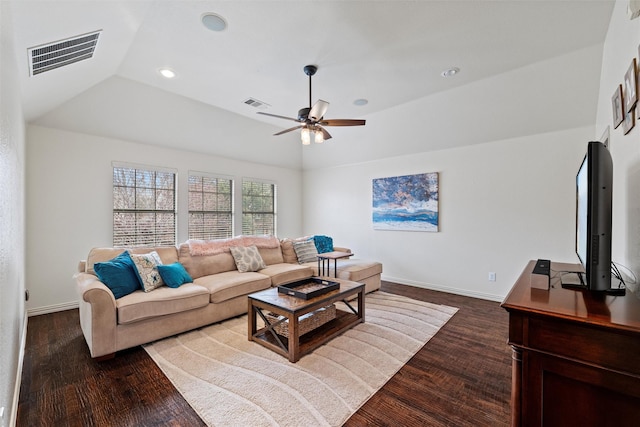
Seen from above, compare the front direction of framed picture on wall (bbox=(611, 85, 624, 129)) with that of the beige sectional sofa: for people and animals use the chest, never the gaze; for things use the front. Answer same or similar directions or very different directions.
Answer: very different directions

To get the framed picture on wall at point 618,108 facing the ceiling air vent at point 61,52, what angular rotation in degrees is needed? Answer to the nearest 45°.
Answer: approximately 45° to its left

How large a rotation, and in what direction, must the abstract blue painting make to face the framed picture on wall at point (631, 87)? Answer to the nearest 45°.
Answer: approximately 45° to its left

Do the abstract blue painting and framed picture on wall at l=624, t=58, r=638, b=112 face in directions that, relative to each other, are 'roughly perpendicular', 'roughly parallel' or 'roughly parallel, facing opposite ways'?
roughly perpendicular

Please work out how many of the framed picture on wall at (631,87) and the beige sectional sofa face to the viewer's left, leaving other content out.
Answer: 1

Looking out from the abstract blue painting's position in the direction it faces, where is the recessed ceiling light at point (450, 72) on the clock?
The recessed ceiling light is roughly at 10 o'clock from the abstract blue painting.

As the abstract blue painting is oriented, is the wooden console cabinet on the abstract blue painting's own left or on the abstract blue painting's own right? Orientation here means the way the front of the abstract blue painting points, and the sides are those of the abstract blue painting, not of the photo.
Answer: on the abstract blue painting's own left

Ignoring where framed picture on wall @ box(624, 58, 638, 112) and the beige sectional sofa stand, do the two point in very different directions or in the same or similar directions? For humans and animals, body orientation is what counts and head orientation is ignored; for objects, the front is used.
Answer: very different directions

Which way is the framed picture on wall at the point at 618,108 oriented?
to the viewer's left

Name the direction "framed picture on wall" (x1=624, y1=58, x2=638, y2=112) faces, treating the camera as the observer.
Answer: facing to the left of the viewer
